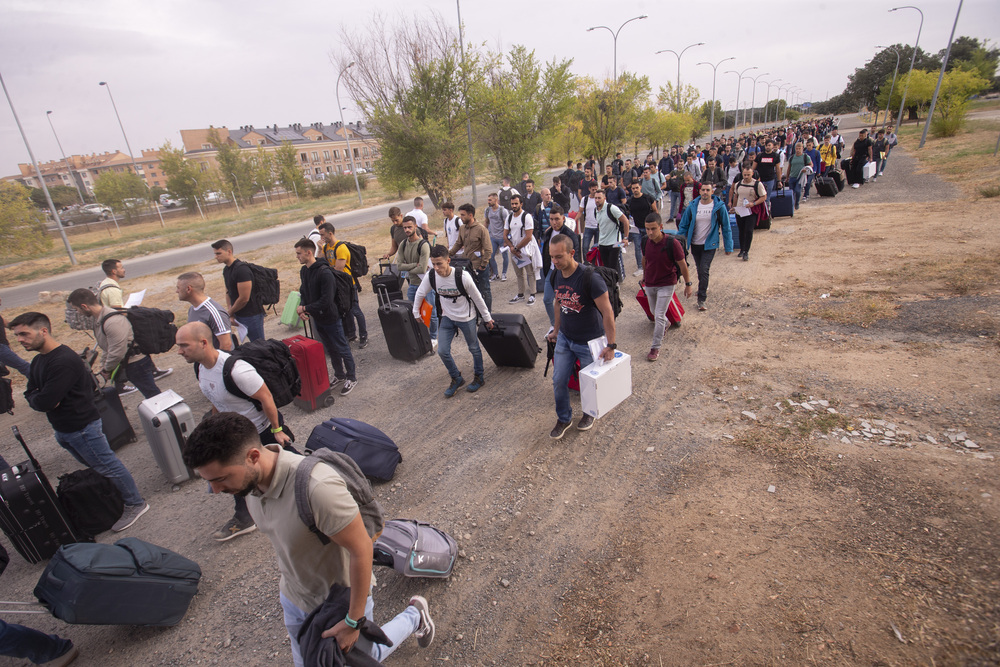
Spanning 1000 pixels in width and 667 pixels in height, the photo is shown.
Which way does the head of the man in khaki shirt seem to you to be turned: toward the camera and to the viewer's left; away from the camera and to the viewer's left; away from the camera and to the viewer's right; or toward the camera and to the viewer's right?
toward the camera and to the viewer's left

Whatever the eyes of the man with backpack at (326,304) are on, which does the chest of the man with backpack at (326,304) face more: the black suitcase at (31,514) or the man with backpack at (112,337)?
the black suitcase

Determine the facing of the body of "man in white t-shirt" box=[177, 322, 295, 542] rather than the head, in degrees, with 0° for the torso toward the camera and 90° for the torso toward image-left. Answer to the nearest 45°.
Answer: approximately 45°

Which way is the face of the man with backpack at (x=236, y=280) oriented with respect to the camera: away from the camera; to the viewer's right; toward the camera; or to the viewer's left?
to the viewer's left

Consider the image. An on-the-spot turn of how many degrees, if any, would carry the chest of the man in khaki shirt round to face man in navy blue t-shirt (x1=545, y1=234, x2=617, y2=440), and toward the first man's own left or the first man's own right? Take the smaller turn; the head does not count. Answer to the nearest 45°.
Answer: approximately 180°

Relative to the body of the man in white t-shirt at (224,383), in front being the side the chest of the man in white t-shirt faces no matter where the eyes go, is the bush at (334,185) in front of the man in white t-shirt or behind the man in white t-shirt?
behind

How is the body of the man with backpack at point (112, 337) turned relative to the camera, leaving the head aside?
to the viewer's left

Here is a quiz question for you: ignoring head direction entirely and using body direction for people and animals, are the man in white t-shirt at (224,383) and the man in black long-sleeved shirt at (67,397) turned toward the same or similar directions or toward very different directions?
same or similar directions

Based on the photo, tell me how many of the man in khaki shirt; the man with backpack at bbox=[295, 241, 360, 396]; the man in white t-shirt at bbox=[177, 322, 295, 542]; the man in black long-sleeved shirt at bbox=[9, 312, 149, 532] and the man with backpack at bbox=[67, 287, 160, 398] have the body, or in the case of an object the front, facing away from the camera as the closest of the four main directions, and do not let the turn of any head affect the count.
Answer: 0

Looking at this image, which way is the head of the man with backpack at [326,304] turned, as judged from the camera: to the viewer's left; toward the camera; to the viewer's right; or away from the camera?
to the viewer's left

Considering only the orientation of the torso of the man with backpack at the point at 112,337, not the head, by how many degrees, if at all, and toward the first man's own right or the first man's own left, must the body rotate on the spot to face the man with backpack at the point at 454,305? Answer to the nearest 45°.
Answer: approximately 135° to the first man's own left

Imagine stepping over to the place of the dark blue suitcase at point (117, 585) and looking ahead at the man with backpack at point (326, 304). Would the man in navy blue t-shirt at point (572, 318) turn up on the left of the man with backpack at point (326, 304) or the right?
right

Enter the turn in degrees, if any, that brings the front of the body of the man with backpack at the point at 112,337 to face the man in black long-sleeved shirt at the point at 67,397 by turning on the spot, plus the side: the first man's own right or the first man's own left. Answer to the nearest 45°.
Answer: approximately 90° to the first man's own left

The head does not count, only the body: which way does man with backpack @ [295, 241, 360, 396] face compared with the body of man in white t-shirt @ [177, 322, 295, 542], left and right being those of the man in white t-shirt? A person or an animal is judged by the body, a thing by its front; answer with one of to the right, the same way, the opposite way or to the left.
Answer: the same way
